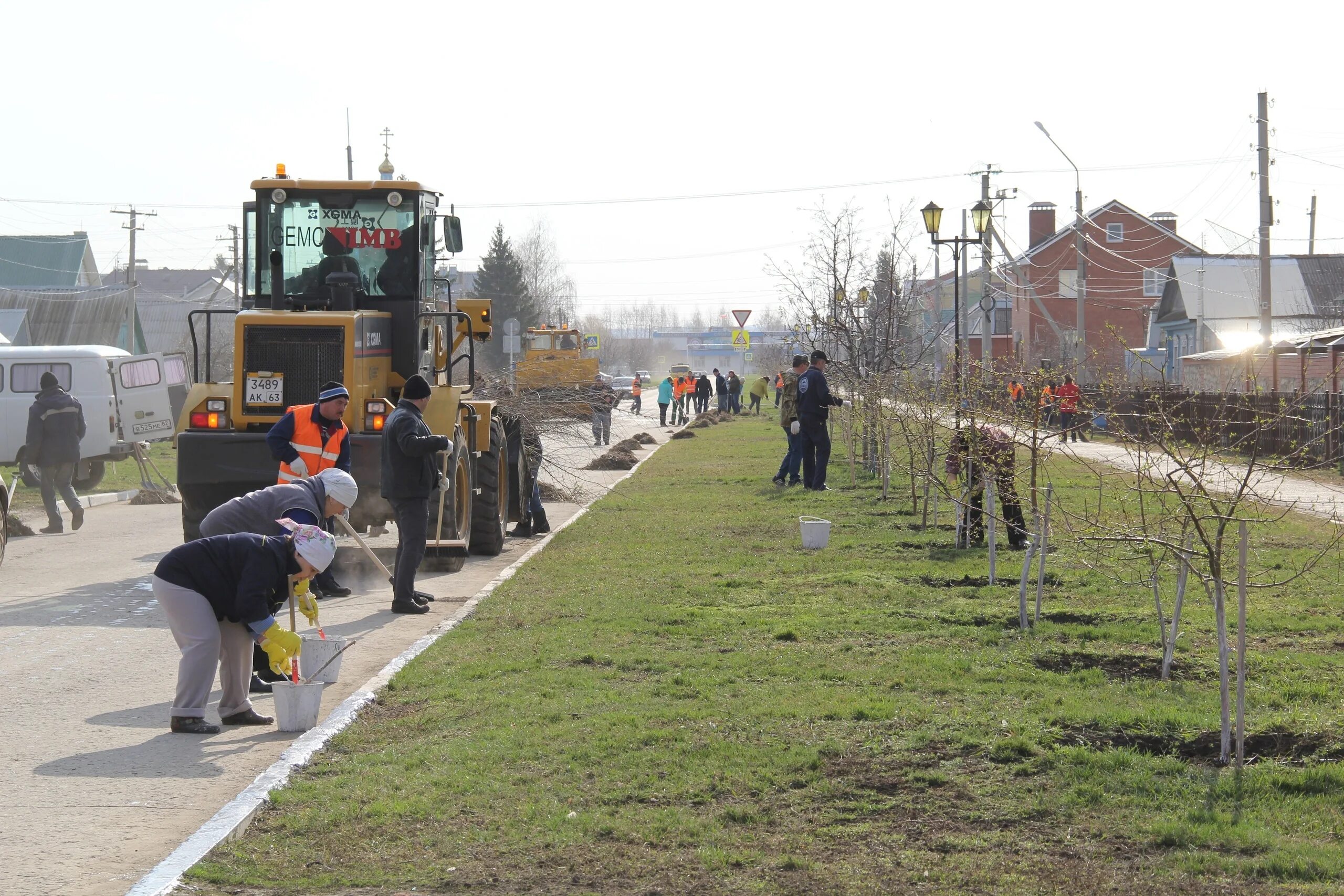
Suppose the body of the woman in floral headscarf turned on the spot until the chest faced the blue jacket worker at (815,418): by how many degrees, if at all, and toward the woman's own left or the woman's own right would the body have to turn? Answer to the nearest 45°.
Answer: approximately 45° to the woman's own left

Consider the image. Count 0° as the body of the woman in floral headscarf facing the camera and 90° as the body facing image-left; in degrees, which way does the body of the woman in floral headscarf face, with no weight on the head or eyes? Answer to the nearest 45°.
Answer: approximately 270°

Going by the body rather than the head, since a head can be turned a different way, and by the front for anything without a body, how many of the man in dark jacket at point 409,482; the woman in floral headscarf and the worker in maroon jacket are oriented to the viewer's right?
2

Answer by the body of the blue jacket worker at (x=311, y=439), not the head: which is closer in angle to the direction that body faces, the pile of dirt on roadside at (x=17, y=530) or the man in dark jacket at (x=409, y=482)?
the man in dark jacket

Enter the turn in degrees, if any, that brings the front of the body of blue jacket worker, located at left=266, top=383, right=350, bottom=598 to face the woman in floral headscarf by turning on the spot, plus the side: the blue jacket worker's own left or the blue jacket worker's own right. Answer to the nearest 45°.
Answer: approximately 45° to the blue jacket worker's own right
